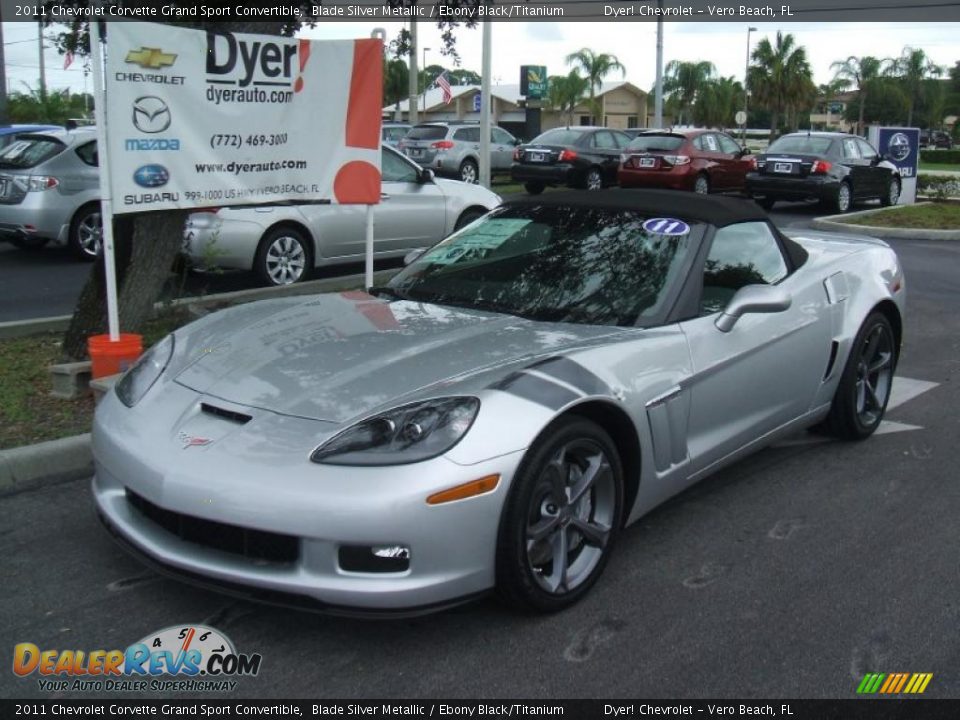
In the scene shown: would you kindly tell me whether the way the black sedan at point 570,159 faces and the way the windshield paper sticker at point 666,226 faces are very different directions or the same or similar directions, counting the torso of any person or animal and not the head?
very different directions

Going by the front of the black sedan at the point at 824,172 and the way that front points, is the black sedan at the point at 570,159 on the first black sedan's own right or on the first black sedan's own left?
on the first black sedan's own left

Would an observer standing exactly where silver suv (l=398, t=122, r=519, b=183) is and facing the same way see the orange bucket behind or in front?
behind

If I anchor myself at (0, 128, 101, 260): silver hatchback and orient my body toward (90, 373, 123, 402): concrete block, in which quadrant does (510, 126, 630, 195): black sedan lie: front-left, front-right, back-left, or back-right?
back-left

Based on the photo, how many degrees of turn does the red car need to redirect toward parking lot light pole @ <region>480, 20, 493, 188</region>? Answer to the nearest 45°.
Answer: approximately 135° to its left

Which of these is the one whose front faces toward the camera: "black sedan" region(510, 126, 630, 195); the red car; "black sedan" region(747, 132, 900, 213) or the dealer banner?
the dealer banner

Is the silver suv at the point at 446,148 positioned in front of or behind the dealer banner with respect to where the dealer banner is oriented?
behind

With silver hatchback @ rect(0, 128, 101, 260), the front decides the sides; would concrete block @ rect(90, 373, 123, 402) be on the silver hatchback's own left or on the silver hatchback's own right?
on the silver hatchback's own right

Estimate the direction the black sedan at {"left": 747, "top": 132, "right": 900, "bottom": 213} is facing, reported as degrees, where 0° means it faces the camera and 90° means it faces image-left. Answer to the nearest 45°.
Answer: approximately 225°

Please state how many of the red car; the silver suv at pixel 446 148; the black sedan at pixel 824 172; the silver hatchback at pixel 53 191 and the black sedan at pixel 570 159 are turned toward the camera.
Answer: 0

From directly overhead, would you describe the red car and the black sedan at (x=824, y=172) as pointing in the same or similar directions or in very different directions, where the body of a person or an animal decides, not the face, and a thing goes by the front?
same or similar directions

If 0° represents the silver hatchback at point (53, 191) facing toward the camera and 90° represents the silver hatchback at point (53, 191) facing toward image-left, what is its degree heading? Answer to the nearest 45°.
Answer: approximately 225°

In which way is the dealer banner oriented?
toward the camera

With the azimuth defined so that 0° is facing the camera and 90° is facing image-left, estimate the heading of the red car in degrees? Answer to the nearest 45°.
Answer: approximately 225°
